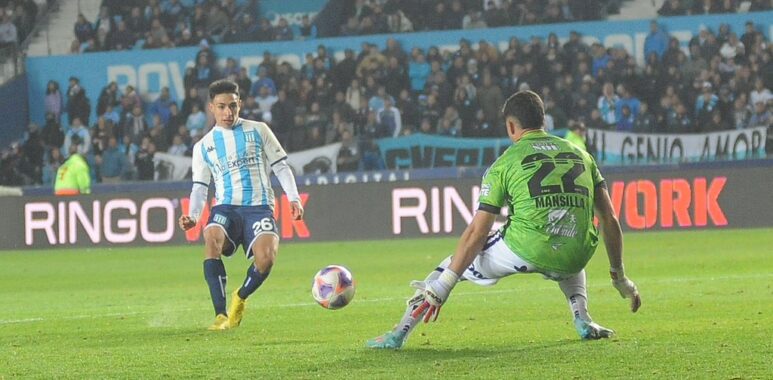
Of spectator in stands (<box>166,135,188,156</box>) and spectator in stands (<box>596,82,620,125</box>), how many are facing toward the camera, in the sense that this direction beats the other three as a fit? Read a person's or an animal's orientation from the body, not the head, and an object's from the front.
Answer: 2

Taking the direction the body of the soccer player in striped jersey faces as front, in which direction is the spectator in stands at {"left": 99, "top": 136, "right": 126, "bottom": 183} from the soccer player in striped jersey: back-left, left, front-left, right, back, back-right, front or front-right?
back

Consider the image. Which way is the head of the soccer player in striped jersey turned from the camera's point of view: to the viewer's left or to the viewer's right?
to the viewer's right

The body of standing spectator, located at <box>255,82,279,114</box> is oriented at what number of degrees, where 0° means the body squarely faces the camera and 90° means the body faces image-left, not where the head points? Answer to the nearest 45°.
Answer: approximately 0°

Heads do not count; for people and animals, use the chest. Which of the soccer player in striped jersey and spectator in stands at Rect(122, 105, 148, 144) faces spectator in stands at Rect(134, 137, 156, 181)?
spectator in stands at Rect(122, 105, 148, 144)

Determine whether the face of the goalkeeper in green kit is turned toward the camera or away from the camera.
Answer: away from the camera

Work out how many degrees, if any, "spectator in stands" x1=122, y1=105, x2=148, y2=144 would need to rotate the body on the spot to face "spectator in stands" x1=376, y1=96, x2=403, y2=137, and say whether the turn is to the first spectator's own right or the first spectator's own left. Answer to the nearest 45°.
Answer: approximately 45° to the first spectator's own left
